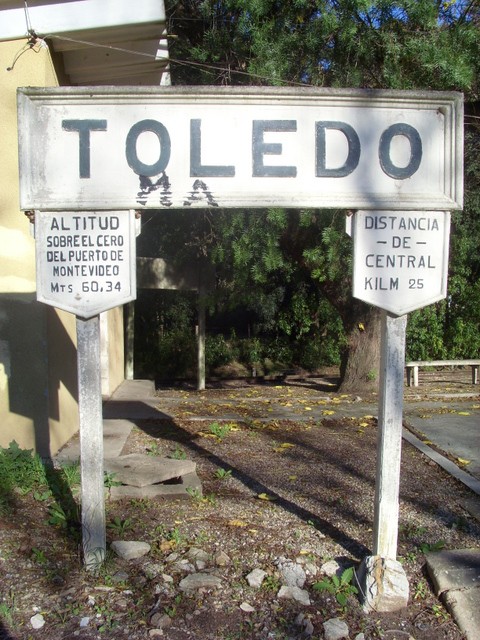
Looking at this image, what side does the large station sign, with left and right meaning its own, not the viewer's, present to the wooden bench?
back

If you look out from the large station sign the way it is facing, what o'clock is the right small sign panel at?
The right small sign panel is roughly at 9 o'clock from the large station sign.

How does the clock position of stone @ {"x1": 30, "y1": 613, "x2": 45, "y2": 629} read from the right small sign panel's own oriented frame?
The stone is roughly at 2 o'clock from the right small sign panel.
